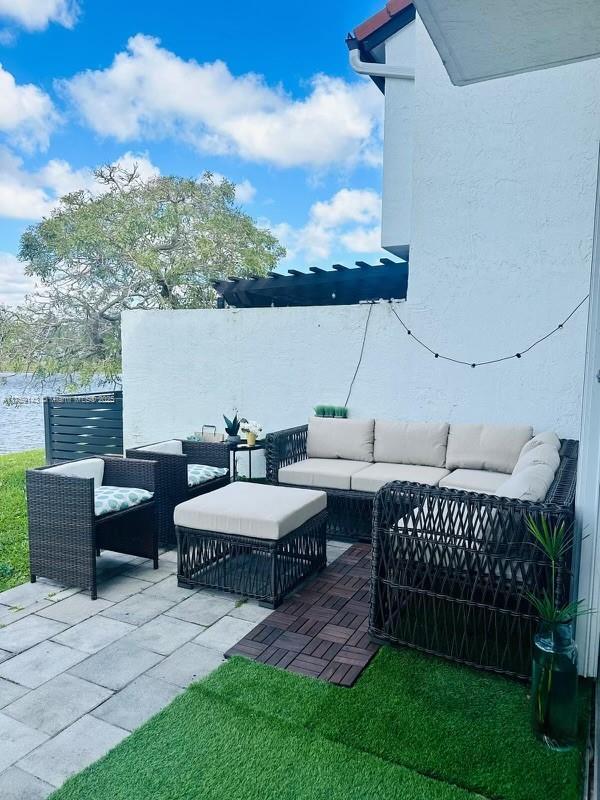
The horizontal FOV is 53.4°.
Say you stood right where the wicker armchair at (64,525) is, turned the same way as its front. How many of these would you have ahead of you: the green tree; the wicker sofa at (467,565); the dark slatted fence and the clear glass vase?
2

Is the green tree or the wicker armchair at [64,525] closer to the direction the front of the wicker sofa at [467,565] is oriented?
the wicker armchair

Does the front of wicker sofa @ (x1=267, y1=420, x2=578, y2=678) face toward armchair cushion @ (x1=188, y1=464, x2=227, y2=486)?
no

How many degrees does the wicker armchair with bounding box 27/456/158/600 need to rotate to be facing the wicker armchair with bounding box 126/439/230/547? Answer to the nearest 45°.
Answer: approximately 90° to its left

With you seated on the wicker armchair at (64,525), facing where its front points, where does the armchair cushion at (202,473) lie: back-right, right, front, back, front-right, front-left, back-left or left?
left

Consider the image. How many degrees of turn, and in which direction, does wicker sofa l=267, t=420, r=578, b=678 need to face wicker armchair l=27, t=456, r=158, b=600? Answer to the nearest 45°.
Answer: approximately 45° to its right

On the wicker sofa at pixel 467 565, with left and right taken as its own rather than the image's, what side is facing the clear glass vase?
left

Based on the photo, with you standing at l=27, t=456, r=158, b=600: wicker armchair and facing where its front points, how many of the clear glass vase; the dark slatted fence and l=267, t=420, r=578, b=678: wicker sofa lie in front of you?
2

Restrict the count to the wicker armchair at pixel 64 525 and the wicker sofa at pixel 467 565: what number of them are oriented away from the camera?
0

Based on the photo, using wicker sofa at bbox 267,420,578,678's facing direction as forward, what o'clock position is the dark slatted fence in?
The dark slatted fence is roughly at 3 o'clock from the wicker sofa.

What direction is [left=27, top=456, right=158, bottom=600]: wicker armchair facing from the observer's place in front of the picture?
facing the viewer and to the right of the viewer

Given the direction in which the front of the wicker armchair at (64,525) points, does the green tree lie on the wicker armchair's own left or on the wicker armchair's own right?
on the wicker armchair's own left

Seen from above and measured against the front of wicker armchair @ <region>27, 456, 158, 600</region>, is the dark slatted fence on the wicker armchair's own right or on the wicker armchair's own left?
on the wicker armchair's own left

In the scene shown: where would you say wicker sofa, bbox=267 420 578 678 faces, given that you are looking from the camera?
facing the viewer and to the left of the viewer
